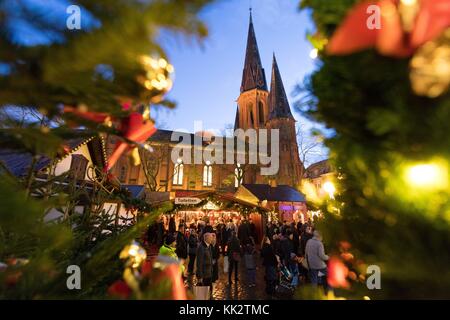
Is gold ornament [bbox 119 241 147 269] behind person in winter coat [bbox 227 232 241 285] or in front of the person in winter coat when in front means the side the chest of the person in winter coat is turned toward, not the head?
behind

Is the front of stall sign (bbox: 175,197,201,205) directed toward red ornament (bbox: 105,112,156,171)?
yes

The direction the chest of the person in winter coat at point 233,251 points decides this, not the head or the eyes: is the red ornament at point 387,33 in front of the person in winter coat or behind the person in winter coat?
behind

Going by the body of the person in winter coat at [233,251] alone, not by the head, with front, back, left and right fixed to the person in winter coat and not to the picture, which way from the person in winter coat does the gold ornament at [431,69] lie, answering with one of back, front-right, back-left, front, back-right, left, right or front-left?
back

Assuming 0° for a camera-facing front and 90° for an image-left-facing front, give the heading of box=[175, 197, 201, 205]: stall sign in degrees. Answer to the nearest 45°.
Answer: approximately 0°

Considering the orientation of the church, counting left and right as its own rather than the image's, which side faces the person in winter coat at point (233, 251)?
right

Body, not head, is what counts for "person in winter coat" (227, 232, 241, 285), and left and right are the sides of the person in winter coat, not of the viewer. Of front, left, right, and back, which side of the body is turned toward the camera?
back

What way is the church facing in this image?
to the viewer's right

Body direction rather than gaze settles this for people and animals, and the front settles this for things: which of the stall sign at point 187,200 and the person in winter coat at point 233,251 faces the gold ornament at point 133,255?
the stall sign

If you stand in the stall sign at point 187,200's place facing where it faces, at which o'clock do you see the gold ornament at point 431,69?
The gold ornament is roughly at 12 o'clock from the stall sign.

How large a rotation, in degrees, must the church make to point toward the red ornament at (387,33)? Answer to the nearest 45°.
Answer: approximately 90° to its right

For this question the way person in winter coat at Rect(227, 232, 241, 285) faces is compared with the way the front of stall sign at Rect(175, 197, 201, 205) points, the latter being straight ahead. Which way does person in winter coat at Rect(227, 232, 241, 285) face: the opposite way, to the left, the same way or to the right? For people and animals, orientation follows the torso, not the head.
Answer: the opposite way
